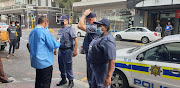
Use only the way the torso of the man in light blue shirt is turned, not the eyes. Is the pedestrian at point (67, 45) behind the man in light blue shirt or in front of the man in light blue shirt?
in front

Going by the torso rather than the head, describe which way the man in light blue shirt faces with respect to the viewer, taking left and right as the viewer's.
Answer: facing away from the viewer and to the right of the viewer

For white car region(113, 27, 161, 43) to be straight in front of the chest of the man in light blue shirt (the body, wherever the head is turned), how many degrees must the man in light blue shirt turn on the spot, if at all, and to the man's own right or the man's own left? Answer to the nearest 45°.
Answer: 0° — they already face it

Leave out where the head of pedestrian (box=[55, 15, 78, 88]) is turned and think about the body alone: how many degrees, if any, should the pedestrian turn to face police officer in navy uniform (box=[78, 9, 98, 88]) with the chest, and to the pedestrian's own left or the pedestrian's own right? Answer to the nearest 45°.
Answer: approximately 90° to the pedestrian's own left

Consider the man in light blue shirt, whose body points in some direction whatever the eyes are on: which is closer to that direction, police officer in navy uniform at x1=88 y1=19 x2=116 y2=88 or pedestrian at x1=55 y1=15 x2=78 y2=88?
the pedestrian

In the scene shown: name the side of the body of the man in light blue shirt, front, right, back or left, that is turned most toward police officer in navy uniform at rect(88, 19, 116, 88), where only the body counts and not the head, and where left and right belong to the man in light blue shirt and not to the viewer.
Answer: right

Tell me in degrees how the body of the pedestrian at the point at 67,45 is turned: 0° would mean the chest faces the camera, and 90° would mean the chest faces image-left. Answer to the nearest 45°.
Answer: approximately 45°

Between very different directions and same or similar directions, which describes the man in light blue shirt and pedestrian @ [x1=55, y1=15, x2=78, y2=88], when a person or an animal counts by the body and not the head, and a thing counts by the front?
very different directions
